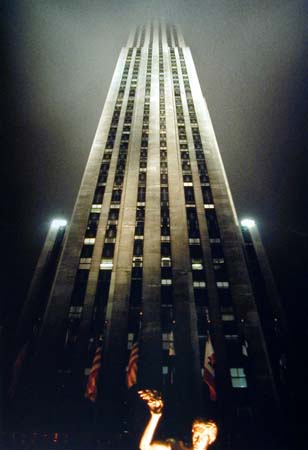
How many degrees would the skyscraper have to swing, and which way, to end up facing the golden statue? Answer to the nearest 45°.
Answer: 0° — it already faces it

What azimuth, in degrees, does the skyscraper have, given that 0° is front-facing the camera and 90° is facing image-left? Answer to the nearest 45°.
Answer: approximately 0°

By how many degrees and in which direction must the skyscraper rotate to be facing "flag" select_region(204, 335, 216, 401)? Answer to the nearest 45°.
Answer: approximately 45° to its left
